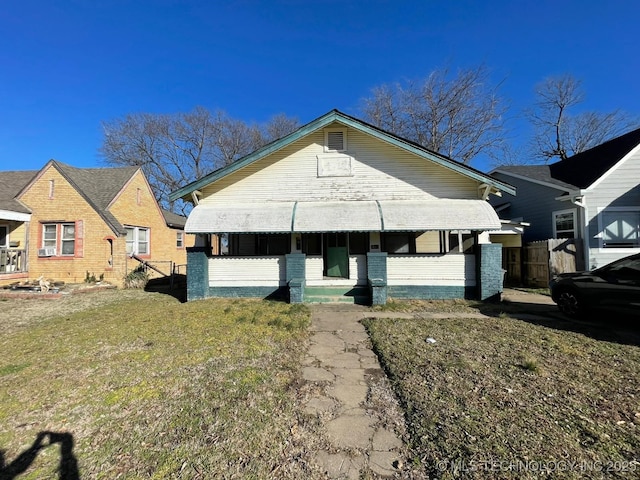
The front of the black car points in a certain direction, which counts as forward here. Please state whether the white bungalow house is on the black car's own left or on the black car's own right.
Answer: on the black car's own left

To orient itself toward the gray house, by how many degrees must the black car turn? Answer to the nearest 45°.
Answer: approximately 45° to its right

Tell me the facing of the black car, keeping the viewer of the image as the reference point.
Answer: facing away from the viewer and to the left of the viewer

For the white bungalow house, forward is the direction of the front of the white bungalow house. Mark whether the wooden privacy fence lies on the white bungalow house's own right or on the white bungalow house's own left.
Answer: on the white bungalow house's own left

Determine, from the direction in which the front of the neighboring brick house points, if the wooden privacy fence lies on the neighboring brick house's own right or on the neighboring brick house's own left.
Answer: on the neighboring brick house's own left

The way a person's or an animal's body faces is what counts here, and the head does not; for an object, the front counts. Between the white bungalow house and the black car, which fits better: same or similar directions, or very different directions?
very different directions

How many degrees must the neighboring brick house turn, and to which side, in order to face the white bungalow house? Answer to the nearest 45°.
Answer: approximately 90° to its left

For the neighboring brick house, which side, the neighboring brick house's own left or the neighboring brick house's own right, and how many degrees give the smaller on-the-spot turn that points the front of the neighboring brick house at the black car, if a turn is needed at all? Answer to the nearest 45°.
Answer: approximately 90° to the neighboring brick house's own left

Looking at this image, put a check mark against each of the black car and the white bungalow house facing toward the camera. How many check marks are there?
1

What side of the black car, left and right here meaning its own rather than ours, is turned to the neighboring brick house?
left

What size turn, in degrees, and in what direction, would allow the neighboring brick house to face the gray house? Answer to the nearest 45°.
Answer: approximately 90° to its left
